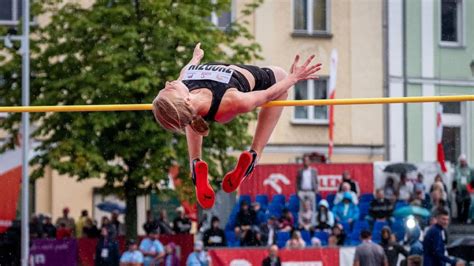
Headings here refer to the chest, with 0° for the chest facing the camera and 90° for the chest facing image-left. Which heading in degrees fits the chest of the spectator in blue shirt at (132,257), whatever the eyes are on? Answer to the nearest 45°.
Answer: approximately 0°

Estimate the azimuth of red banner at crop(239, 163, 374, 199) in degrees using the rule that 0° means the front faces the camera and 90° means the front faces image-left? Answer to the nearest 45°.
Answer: approximately 0°

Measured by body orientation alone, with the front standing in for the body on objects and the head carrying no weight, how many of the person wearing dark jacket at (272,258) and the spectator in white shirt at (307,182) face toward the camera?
2

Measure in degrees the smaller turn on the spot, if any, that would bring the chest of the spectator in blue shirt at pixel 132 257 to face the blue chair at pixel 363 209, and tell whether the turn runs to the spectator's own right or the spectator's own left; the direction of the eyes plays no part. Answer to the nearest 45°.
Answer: approximately 90° to the spectator's own left

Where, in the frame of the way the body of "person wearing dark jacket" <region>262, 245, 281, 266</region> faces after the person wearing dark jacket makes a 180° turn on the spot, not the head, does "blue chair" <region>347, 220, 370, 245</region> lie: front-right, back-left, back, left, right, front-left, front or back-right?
front-right
